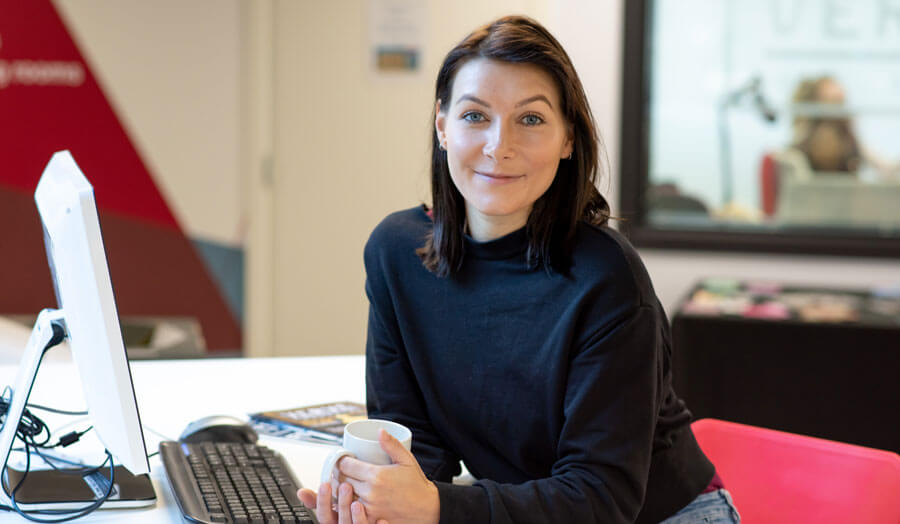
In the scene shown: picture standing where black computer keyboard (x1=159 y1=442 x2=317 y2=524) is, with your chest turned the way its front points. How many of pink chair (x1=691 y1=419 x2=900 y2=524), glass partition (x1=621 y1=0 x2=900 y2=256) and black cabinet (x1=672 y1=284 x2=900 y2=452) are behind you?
0

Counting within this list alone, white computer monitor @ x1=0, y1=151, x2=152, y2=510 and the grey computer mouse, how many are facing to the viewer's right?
1

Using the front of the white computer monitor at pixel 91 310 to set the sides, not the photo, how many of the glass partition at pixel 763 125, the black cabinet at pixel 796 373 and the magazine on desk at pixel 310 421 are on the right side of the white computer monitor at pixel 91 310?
0

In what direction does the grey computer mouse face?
to the viewer's left

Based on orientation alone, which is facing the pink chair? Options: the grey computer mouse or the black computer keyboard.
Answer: the black computer keyboard

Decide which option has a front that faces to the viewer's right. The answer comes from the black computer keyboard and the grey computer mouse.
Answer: the black computer keyboard

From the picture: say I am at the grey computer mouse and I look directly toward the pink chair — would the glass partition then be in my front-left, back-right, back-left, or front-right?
front-left

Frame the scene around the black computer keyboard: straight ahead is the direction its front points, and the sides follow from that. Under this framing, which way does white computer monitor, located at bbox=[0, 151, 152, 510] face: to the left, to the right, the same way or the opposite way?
the same way

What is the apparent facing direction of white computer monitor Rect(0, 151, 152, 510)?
to the viewer's right

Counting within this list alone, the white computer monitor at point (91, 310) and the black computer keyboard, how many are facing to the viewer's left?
0

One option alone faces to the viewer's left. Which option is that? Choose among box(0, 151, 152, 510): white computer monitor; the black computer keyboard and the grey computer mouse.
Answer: the grey computer mouse

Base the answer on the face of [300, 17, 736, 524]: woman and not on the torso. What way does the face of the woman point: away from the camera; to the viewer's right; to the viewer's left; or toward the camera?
toward the camera

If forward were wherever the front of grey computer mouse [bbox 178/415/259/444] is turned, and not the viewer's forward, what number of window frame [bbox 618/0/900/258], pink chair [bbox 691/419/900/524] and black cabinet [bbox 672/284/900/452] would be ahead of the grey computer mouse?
0

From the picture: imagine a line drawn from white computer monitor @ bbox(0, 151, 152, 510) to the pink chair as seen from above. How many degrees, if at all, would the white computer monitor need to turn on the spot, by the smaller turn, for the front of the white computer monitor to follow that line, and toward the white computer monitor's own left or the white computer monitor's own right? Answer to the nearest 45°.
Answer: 0° — it already faces it

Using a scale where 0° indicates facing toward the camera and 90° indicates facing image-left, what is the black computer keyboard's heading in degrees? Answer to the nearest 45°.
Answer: approximately 270°

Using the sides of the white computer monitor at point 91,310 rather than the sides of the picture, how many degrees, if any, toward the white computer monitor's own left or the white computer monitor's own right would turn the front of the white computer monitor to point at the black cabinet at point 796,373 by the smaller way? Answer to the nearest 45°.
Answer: approximately 45° to the white computer monitor's own left
